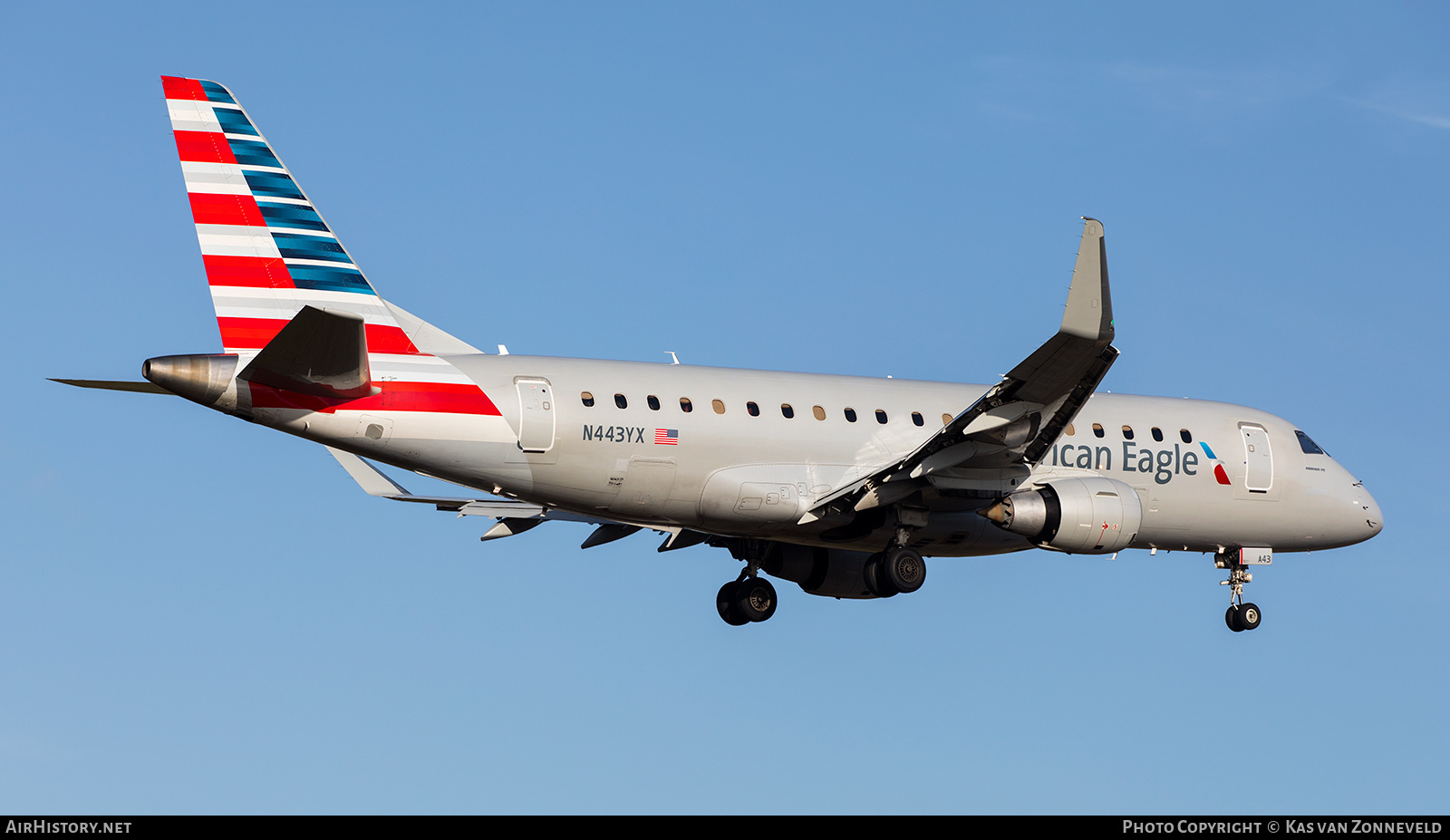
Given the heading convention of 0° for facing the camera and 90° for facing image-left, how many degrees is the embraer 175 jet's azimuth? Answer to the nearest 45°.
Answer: approximately 225°
